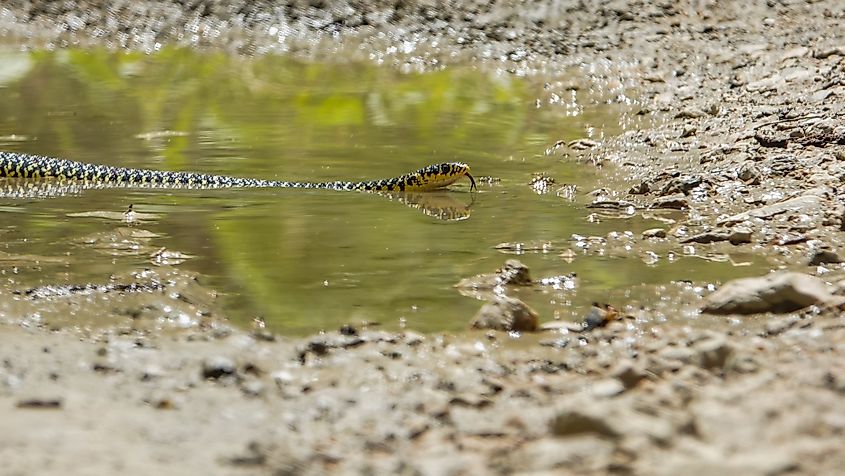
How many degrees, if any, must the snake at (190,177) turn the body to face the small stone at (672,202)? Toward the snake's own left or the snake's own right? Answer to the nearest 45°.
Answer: approximately 45° to the snake's own right

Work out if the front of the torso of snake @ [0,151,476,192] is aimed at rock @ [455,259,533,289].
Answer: no

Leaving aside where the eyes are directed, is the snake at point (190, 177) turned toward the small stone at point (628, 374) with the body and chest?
no

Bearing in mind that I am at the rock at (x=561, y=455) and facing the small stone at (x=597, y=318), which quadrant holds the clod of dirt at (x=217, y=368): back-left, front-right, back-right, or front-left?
front-left

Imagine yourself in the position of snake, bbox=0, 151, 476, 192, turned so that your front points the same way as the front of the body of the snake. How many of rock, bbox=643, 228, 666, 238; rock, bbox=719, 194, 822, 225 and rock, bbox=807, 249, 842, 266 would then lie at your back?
0

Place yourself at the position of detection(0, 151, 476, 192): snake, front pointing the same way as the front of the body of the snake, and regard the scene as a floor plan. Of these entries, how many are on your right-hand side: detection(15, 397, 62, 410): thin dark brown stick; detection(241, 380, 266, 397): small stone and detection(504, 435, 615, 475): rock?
3

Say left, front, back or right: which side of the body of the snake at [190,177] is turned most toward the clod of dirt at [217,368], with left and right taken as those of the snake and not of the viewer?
right

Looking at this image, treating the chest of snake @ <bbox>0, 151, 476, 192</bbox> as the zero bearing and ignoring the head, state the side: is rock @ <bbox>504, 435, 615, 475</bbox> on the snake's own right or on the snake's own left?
on the snake's own right

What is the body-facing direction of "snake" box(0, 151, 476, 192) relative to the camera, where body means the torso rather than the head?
to the viewer's right

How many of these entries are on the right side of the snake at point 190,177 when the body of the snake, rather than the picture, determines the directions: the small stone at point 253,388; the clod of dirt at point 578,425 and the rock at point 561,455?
3

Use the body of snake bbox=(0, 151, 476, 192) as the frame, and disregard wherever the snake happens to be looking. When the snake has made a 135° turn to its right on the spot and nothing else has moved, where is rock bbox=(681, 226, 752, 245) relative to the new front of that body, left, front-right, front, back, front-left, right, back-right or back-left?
left

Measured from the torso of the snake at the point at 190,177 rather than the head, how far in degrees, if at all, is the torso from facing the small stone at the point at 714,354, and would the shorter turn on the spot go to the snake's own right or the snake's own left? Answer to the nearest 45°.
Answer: approximately 90° to the snake's own right

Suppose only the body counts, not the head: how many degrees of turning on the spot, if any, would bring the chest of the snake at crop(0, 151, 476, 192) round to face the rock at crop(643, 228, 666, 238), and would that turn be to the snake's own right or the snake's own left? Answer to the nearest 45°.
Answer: approximately 45° to the snake's own right

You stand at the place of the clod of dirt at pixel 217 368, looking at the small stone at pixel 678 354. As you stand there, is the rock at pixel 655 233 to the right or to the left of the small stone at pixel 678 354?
left

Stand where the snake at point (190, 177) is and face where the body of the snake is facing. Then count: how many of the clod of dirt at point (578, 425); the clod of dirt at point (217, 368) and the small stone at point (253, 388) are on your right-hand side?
3

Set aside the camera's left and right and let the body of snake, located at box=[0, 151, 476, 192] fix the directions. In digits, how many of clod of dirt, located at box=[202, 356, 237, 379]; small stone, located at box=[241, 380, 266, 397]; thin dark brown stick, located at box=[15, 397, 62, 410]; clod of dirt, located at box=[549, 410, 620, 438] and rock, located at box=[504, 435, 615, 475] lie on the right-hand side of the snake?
5
